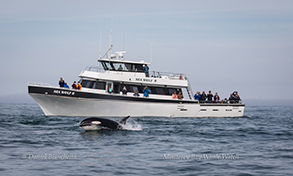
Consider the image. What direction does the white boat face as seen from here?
to the viewer's left

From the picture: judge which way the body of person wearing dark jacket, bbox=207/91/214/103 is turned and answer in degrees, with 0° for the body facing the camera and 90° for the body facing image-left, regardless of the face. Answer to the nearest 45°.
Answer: approximately 0°

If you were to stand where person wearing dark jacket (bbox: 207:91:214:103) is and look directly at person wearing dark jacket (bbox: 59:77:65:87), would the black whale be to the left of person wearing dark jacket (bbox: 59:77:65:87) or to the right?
left

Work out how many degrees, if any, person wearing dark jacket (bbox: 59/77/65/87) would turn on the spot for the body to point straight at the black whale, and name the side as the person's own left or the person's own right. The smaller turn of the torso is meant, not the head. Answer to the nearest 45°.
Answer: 0° — they already face it

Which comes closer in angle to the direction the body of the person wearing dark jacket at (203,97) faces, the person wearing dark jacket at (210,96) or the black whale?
the black whale

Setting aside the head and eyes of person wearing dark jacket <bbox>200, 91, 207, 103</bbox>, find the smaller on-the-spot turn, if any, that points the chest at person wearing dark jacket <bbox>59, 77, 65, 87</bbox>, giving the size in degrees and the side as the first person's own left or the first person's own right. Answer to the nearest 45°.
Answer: approximately 45° to the first person's own right

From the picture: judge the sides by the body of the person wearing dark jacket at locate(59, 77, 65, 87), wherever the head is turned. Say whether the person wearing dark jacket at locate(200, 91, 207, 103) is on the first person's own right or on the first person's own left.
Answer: on the first person's own left

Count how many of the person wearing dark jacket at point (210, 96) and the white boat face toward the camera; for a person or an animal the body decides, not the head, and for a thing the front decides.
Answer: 1

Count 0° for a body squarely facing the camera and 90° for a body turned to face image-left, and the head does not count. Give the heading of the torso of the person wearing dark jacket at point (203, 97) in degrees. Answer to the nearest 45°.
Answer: approximately 0°
